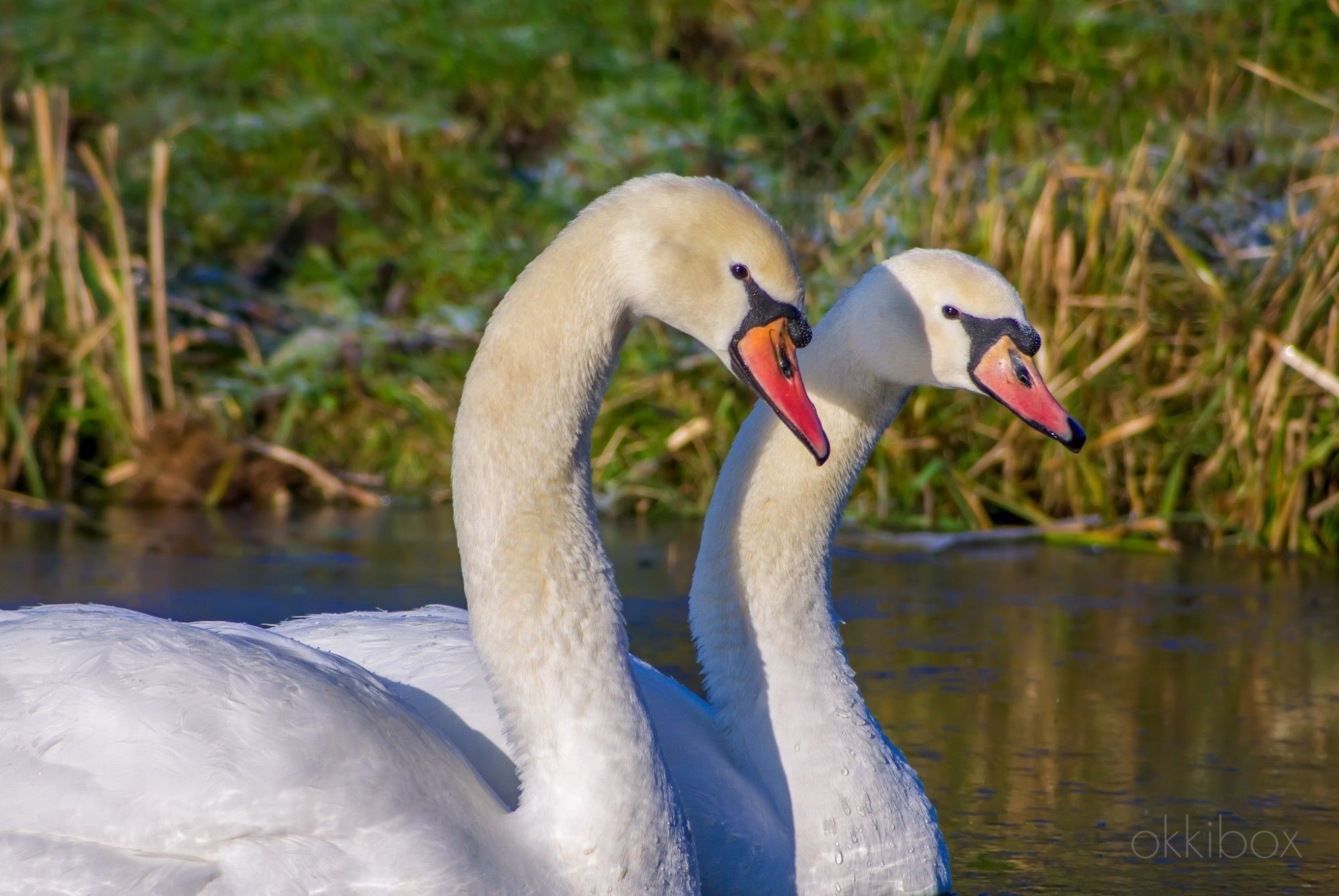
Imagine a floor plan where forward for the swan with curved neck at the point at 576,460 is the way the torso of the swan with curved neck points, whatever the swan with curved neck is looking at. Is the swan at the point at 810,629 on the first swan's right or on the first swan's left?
on the first swan's left

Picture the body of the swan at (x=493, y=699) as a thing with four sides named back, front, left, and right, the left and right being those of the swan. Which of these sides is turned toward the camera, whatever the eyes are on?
right

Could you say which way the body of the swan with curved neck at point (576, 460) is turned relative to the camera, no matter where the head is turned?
to the viewer's right
